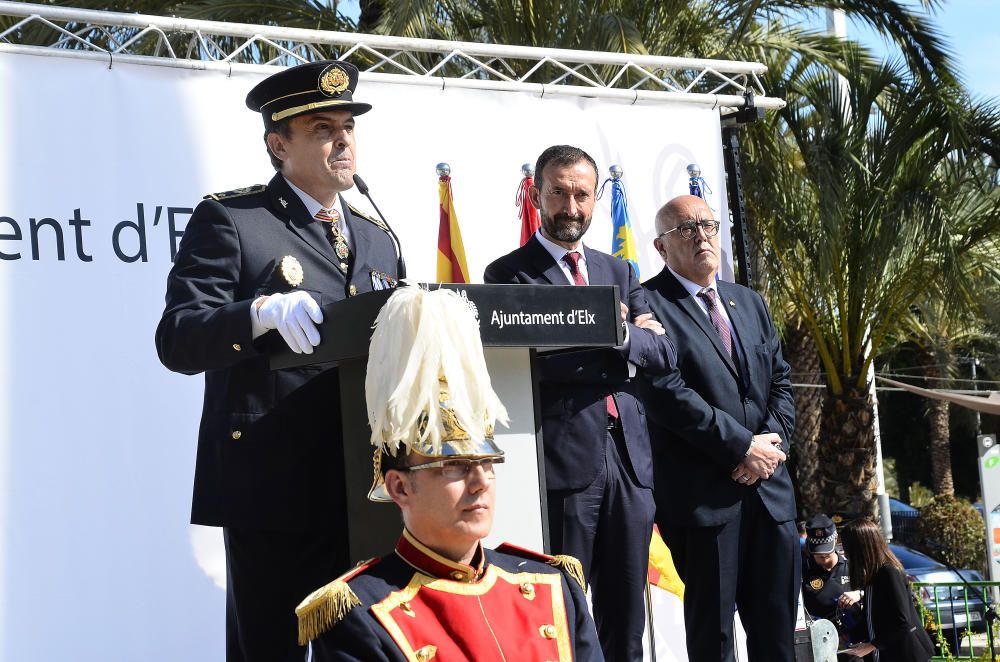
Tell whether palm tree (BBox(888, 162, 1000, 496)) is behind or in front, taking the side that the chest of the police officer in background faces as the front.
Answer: behind

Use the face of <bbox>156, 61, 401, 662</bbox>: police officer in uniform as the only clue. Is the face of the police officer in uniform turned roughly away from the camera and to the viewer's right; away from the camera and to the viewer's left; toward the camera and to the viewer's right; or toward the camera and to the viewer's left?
toward the camera and to the viewer's right

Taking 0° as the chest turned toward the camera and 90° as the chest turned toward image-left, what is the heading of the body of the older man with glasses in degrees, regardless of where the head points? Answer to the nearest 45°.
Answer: approximately 315°

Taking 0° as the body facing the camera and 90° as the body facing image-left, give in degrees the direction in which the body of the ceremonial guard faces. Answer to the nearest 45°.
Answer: approximately 315°

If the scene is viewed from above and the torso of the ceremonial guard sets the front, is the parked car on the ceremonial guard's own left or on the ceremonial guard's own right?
on the ceremonial guard's own left

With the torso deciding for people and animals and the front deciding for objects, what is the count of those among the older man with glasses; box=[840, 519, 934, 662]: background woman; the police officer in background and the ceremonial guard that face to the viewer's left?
1

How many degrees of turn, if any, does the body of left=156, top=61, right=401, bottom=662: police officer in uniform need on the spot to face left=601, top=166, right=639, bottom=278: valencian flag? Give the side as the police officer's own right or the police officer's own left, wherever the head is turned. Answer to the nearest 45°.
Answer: approximately 90° to the police officer's own left

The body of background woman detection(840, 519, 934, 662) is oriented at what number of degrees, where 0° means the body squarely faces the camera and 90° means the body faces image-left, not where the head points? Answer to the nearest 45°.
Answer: approximately 90°

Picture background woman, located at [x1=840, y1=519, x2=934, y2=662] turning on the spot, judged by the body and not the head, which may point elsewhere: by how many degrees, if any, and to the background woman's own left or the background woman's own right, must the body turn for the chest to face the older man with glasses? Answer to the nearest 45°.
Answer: approximately 90° to the background woman's own left

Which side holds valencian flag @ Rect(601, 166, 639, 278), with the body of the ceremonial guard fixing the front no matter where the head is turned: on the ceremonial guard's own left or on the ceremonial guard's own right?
on the ceremonial guard's own left

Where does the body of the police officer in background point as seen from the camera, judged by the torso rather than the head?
toward the camera

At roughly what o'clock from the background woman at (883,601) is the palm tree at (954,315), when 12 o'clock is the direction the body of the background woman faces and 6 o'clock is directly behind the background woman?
The palm tree is roughly at 3 o'clock from the background woman.

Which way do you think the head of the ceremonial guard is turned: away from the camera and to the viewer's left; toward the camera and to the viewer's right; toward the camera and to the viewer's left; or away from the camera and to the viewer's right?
toward the camera and to the viewer's right
